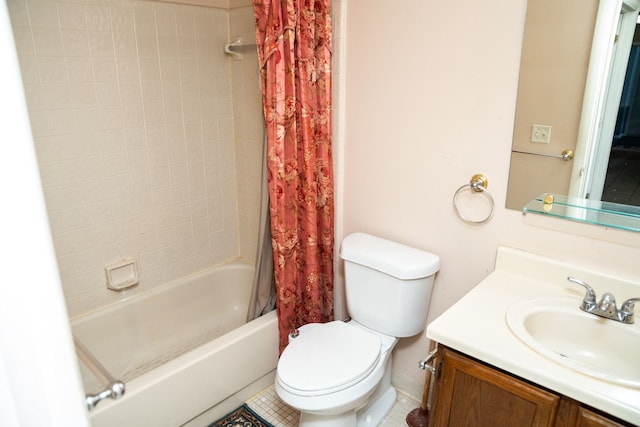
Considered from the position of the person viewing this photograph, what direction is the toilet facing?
facing the viewer and to the left of the viewer

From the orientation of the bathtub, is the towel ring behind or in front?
in front

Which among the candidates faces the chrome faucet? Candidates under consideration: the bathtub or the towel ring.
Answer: the bathtub

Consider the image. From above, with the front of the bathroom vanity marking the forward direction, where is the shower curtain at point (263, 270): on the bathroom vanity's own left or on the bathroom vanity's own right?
on the bathroom vanity's own right

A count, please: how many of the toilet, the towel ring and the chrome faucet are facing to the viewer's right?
0

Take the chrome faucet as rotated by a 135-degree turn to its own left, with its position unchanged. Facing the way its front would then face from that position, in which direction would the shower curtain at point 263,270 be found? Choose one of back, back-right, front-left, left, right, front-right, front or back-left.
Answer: back

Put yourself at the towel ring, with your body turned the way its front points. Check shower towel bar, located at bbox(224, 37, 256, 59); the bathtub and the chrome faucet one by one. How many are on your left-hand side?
1

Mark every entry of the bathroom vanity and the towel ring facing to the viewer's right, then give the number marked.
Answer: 0

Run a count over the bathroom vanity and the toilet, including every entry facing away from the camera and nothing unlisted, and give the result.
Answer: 0

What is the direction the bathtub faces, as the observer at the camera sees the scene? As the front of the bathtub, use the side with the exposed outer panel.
facing the viewer and to the right of the viewer

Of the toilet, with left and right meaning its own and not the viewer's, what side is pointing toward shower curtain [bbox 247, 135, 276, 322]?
right

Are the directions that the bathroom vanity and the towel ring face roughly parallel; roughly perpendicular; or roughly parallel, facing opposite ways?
roughly parallel

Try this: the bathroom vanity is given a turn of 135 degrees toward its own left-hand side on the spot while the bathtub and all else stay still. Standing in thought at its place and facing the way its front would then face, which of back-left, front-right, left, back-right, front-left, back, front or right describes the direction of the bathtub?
back
